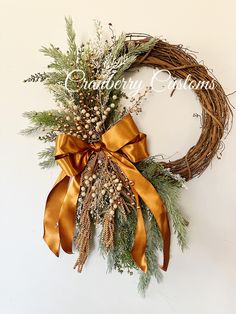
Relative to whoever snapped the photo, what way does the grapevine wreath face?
facing the viewer
